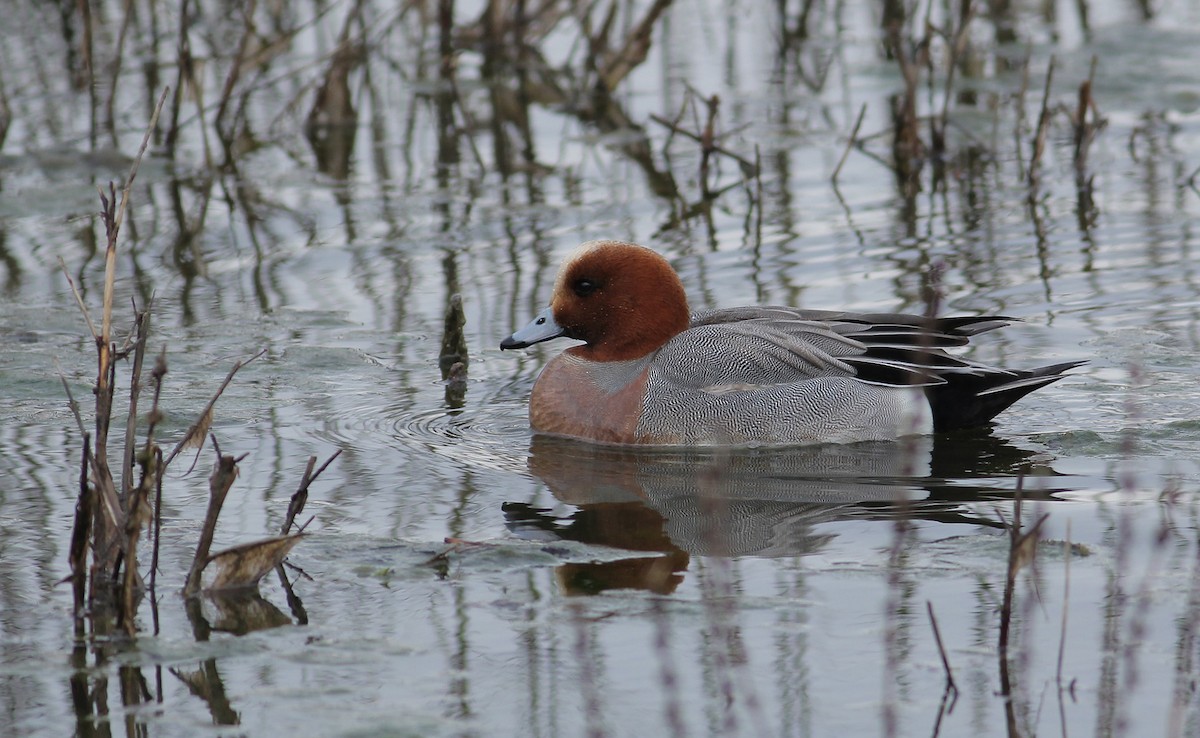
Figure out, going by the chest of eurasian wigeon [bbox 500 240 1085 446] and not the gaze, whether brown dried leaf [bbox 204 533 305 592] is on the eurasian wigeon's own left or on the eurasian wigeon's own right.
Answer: on the eurasian wigeon's own left

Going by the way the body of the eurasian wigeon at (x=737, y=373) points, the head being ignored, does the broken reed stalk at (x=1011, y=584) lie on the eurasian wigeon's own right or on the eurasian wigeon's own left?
on the eurasian wigeon's own left

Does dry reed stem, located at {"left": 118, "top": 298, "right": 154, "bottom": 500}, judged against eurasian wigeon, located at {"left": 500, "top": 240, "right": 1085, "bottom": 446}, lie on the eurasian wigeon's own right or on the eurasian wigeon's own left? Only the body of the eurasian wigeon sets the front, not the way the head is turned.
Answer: on the eurasian wigeon's own left

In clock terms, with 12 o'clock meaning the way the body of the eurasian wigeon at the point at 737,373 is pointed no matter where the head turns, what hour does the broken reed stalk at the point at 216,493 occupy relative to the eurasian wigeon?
The broken reed stalk is roughly at 10 o'clock from the eurasian wigeon.

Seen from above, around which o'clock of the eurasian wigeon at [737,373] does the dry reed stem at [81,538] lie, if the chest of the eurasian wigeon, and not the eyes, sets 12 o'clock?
The dry reed stem is roughly at 10 o'clock from the eurasian wigeon.

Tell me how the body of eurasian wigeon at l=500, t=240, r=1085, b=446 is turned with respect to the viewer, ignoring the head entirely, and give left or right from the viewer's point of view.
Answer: facing to the left of the viewer

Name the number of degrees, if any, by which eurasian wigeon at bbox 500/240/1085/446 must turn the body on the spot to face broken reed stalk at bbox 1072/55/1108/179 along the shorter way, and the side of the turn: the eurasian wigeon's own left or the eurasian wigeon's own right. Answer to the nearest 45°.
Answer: approximately 135° to the eurasian wigeon's own right

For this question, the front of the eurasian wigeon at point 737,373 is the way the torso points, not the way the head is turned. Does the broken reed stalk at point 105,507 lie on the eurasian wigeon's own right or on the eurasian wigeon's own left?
on the eurasian wigeon's own left

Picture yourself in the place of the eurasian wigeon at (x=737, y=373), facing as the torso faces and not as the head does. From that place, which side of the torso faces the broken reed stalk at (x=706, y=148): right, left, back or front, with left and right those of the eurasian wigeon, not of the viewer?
right

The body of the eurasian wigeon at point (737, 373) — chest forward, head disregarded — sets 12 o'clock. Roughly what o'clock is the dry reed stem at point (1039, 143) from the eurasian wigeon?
The dry reed stem is roughly at 4 o'clock from the eurasian wigeon.
